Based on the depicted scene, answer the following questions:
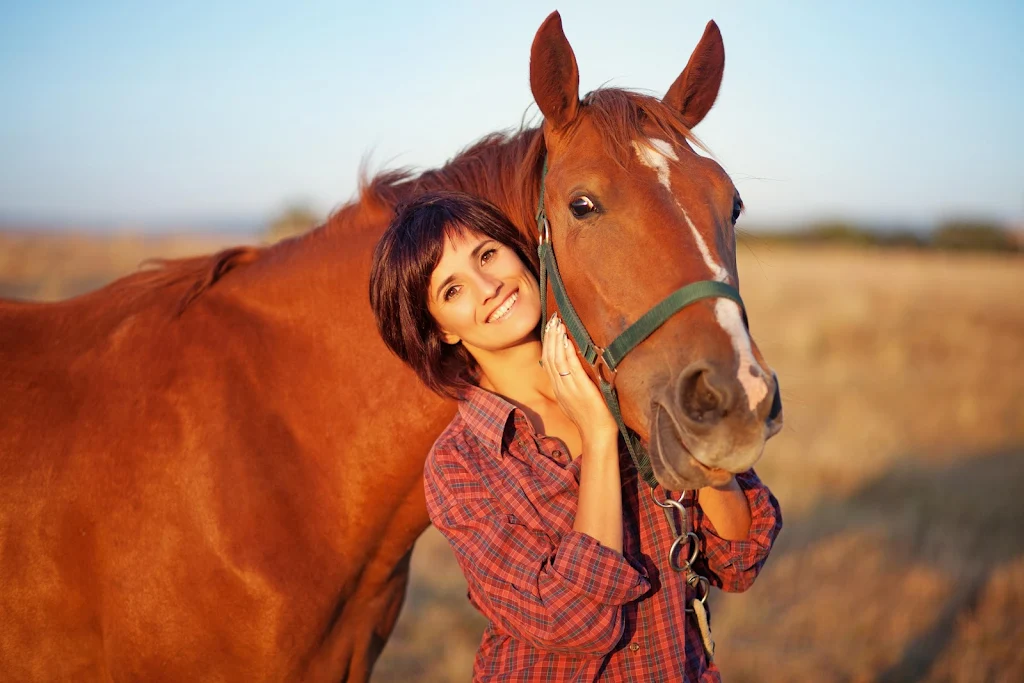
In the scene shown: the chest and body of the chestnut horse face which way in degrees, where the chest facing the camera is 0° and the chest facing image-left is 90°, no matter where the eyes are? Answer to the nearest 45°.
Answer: approximately 315°

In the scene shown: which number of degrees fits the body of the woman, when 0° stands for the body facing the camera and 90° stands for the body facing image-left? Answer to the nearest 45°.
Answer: approximately 315°
